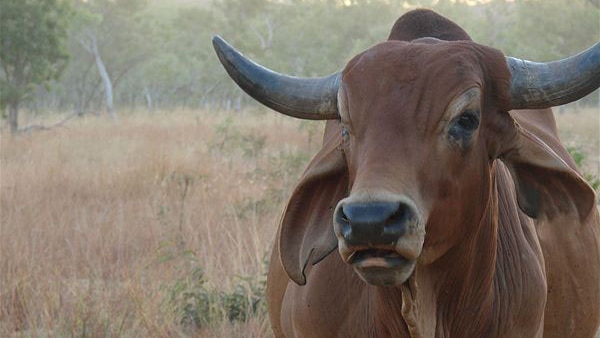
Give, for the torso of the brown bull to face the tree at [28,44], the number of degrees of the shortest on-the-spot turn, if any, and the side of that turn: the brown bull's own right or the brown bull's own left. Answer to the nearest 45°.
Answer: approximately 135° to the brown bull's own right

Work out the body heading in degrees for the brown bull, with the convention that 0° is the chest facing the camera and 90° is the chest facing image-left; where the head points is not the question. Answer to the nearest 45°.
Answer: approximately 0°

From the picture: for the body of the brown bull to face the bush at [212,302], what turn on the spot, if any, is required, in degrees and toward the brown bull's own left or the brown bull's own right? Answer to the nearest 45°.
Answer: approximately 135° to the brown bull's own right

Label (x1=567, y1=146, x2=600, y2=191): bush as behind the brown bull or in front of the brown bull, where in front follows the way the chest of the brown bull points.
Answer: behind
